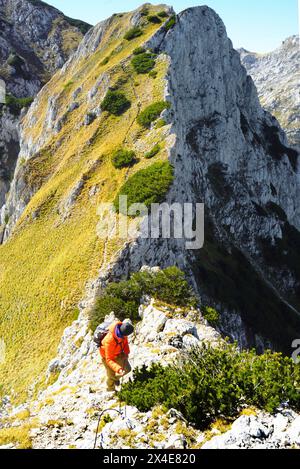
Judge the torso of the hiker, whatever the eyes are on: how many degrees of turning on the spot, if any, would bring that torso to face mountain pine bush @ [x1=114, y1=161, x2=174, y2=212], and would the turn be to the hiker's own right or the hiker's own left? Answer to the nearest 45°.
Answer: approximately 135° to the hiker's own left

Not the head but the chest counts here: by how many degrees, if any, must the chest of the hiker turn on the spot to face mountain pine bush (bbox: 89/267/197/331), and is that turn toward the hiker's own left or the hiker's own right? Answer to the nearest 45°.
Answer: approximately 135° to the hiker's own left

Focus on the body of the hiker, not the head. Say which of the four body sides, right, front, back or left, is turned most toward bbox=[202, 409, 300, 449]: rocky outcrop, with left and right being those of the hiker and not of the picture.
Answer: front

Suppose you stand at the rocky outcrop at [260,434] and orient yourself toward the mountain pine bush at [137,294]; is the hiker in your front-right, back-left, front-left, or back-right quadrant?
front-left

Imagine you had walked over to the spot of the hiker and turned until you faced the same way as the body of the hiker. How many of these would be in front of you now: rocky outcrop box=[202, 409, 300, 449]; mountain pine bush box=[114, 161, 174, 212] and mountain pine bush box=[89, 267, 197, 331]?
1

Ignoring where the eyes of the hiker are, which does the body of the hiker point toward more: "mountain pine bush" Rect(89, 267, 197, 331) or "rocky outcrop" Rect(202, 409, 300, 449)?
the rocky outcrop

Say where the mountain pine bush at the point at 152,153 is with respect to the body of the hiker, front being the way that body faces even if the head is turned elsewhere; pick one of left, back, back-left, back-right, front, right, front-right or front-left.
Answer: back-left

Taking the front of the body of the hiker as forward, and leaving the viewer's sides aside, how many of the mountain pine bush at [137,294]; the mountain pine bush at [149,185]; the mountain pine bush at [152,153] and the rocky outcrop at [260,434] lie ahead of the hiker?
1

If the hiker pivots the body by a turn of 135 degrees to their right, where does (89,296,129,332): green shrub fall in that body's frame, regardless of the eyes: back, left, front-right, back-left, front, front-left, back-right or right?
right

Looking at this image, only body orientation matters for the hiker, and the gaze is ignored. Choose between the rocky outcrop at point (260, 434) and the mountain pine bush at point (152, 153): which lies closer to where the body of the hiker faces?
the rocky outcrop
